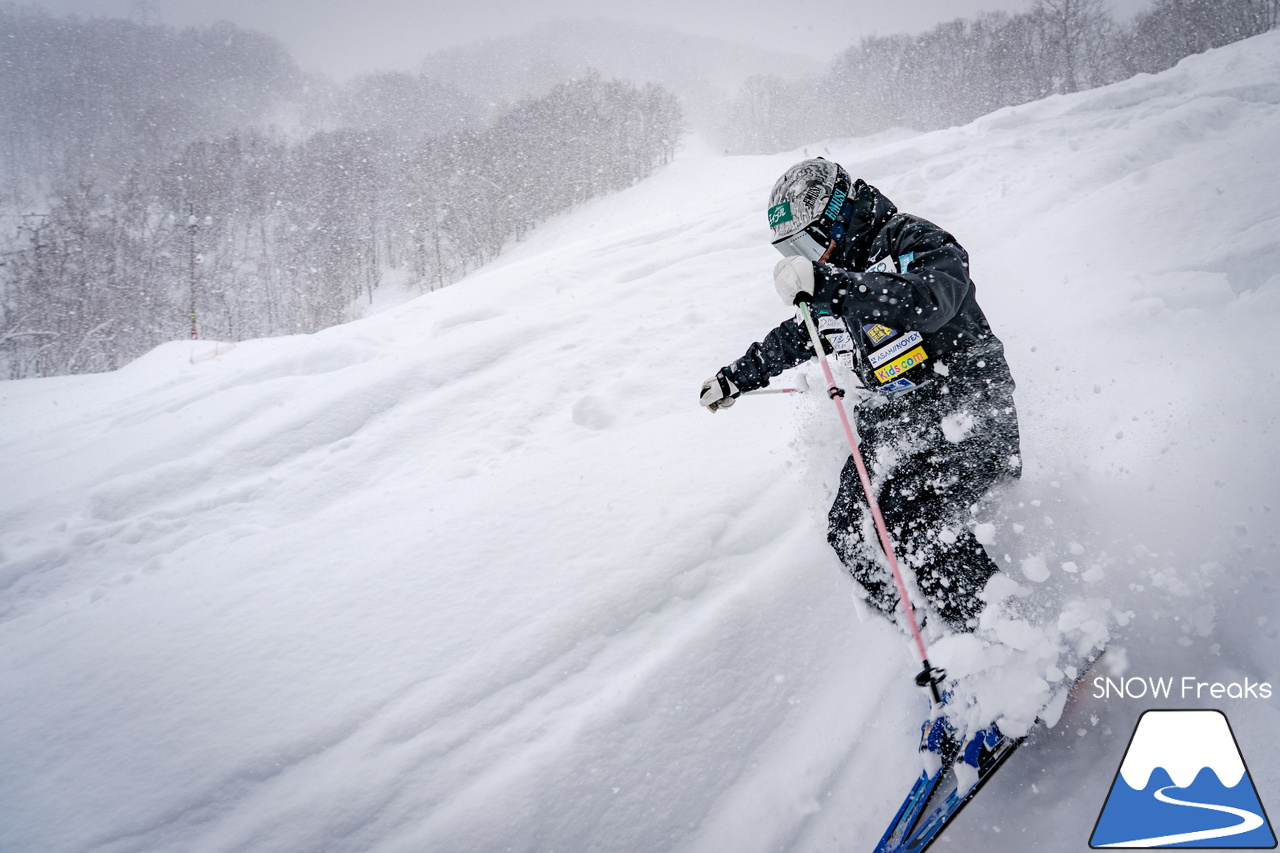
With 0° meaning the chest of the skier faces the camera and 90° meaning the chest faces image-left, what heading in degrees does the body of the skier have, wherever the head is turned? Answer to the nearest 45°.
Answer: approximately 45°
